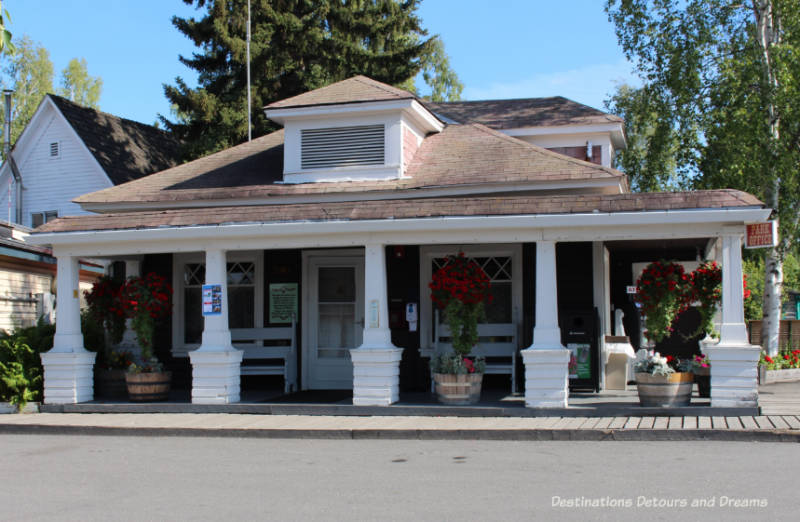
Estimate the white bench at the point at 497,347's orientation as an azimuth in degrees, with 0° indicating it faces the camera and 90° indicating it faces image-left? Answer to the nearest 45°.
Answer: approximately 0°

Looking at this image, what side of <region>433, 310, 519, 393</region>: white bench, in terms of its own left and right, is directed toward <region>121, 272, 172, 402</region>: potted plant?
right

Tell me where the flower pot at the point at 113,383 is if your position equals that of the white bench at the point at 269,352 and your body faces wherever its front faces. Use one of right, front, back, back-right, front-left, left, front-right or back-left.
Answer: right

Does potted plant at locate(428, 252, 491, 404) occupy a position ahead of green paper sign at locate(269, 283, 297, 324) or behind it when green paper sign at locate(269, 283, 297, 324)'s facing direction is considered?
ahead

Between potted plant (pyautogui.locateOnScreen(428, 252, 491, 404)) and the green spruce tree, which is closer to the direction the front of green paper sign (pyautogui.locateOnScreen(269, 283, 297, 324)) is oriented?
the potted plant

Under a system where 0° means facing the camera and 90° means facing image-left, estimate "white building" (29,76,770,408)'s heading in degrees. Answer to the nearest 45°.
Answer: approximately 0°

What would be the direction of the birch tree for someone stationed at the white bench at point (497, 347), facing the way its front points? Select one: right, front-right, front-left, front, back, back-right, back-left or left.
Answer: back-left

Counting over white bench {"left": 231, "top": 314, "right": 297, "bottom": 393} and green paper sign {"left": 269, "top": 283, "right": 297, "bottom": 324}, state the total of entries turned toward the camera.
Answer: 2
